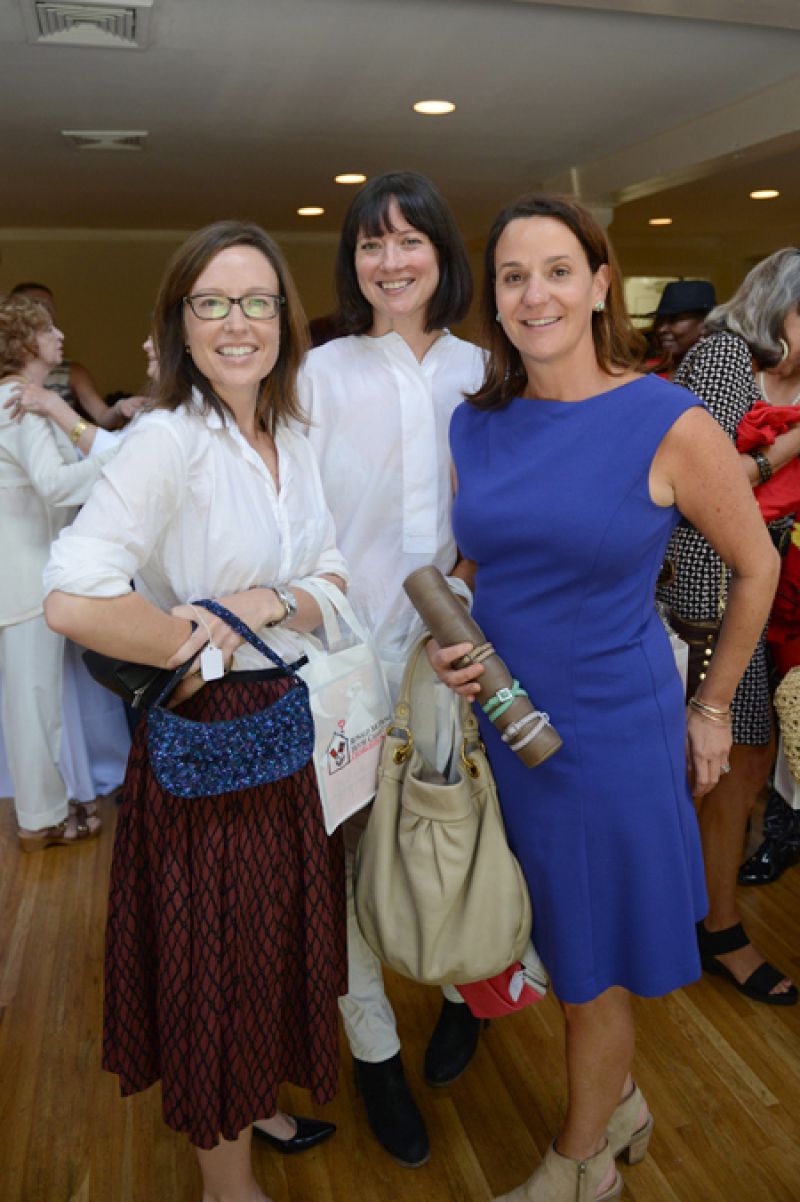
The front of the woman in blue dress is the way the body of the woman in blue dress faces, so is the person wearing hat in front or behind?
behind

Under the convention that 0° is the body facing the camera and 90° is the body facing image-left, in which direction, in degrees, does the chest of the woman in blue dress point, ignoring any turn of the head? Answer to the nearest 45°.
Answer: approximately 45°

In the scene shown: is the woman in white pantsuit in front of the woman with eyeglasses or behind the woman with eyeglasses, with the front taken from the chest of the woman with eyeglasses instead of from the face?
behind

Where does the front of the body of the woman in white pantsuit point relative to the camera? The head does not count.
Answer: to the viewer's right
